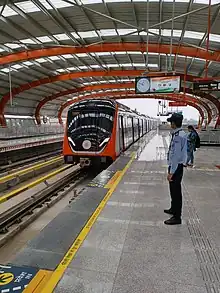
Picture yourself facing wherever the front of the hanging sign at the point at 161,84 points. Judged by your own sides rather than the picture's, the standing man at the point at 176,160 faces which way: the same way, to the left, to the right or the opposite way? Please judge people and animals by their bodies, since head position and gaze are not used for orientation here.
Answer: to the right

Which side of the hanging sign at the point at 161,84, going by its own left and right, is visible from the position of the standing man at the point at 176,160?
front

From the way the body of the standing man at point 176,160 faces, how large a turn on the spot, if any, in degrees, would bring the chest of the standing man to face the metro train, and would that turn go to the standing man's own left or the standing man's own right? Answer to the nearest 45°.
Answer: approximately 45° to the standing man's own right

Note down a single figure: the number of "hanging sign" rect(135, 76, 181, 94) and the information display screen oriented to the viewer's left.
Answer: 0

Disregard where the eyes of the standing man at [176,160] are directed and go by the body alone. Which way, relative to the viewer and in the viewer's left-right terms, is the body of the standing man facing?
facing to the left of the viewer

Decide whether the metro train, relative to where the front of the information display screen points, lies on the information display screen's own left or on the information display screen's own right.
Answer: on the information display screen's own right

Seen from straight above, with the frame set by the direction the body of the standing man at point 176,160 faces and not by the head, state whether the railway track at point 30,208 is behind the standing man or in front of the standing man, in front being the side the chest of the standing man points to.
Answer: in front

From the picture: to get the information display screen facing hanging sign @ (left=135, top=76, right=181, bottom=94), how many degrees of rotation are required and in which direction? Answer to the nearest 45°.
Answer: approximately 90° to its right

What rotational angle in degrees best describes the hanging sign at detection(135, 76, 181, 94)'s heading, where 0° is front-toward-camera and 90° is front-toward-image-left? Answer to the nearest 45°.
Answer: approximately 0°

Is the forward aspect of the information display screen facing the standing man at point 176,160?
yes

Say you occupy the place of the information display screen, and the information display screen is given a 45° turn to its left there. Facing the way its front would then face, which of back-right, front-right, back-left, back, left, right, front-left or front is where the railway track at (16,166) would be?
back-right

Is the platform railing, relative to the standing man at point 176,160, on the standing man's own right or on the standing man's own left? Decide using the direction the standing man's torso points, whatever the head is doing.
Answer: on the standing man's own right
